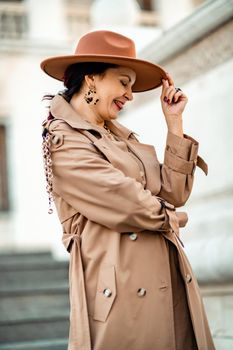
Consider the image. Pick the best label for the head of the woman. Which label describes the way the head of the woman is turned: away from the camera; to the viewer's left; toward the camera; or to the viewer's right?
to the viewer's right

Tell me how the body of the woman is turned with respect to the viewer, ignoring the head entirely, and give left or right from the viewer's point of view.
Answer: facing the viewer and to the right of the viewer
